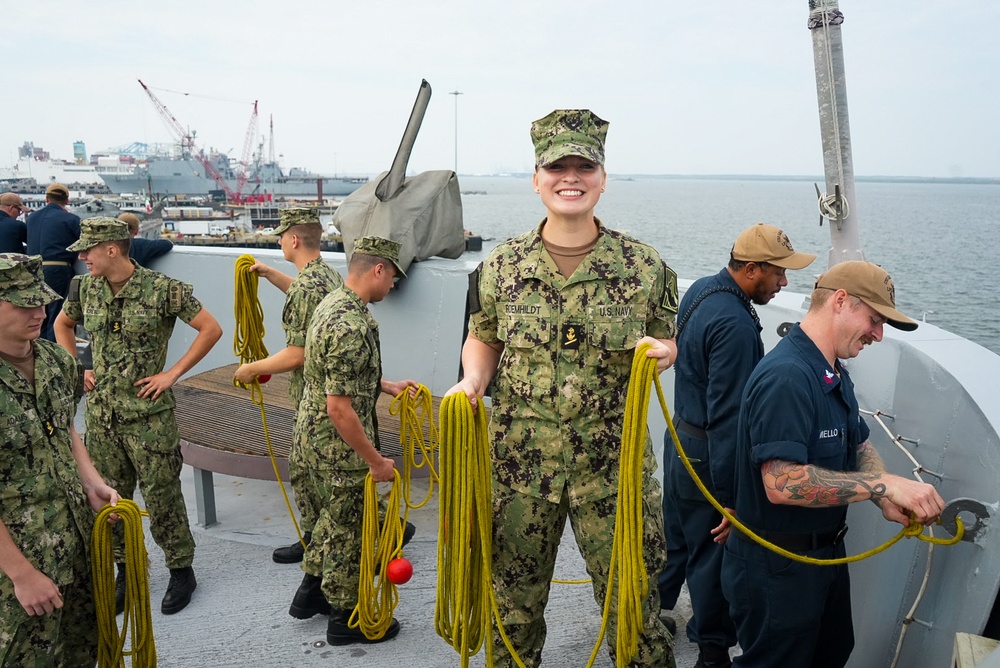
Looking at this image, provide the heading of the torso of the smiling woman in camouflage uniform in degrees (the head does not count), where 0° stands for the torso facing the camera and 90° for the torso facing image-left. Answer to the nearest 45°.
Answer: approximately 0°

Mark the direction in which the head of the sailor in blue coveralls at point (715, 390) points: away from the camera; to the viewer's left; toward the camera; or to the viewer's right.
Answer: to the viewer's right

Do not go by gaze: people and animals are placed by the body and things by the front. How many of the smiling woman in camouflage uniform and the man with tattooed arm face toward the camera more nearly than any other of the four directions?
1

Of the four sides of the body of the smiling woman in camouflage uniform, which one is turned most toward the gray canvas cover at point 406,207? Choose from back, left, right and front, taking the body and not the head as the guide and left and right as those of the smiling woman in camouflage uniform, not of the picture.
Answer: back

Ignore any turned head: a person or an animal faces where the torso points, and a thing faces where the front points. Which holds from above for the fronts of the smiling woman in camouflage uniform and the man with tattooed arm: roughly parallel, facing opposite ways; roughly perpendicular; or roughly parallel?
roughly perpendicular

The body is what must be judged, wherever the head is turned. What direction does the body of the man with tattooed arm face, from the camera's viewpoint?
to the viewer's right
